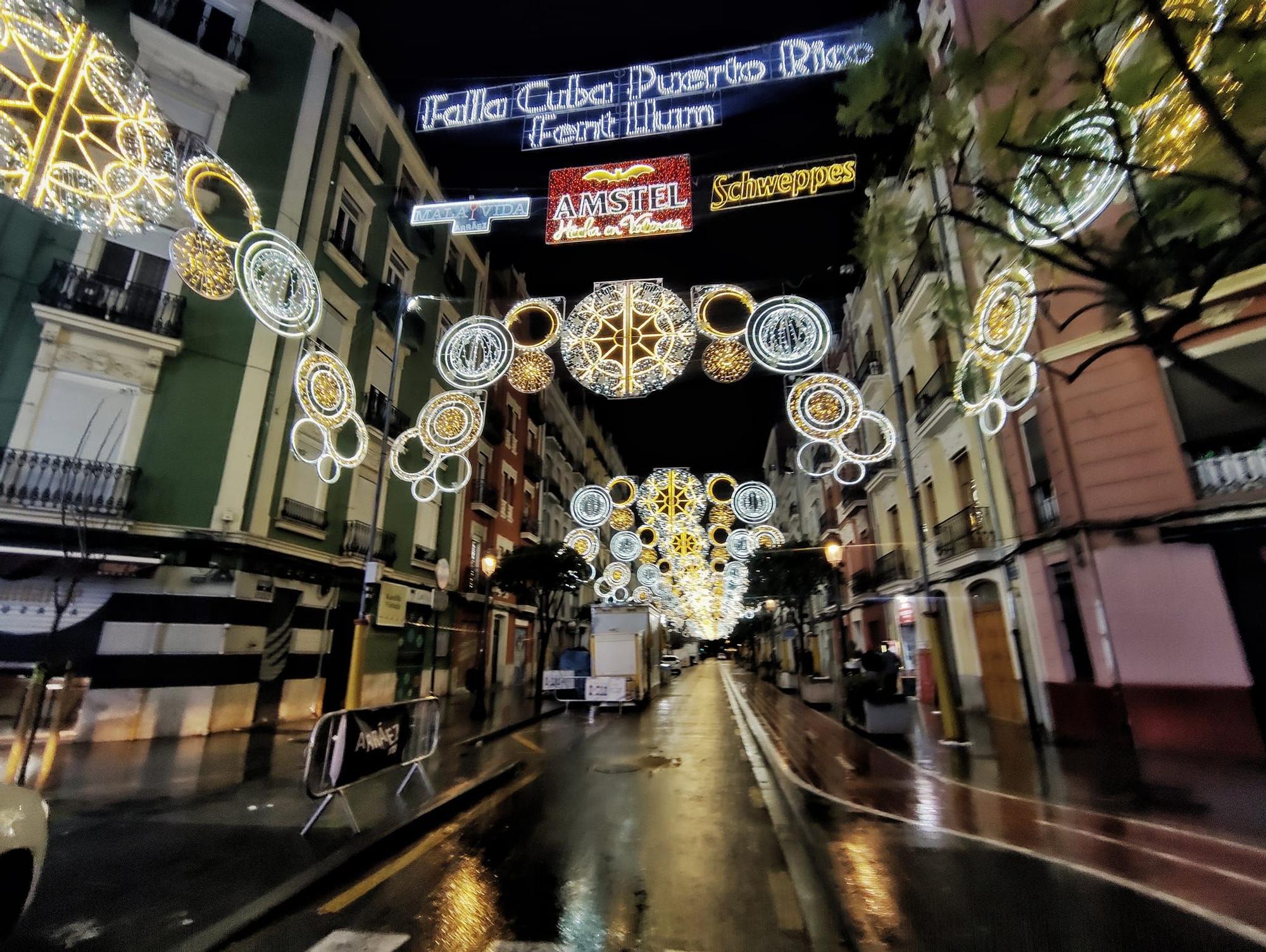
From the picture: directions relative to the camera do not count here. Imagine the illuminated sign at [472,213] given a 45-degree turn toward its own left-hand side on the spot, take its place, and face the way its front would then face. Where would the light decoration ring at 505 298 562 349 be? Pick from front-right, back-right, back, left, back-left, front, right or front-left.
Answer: left

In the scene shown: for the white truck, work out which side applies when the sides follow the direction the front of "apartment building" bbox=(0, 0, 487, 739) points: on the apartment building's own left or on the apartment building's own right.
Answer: on the apartment building's own left

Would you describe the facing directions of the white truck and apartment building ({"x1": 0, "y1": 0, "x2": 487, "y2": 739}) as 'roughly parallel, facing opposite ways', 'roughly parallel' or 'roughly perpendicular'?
roughly perpendicular

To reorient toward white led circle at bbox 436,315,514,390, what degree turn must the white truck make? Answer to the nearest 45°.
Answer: approximately 180°

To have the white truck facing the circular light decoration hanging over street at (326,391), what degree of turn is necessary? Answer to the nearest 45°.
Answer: approximately 180°

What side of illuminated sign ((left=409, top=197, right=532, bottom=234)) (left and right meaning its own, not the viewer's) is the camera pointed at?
front

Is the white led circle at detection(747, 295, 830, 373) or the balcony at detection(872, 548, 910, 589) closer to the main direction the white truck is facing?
the balcony

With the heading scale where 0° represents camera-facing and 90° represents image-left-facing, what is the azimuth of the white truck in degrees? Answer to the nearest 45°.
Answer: approximately 180°

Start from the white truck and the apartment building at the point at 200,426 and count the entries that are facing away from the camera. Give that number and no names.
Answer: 1

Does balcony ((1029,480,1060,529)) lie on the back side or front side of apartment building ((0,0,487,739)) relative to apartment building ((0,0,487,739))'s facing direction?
on the front side

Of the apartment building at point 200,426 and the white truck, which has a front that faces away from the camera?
the white truck

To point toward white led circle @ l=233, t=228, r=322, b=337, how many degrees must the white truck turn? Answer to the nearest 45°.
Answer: approximately 180°

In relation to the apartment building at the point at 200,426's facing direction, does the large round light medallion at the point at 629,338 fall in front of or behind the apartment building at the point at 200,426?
in front

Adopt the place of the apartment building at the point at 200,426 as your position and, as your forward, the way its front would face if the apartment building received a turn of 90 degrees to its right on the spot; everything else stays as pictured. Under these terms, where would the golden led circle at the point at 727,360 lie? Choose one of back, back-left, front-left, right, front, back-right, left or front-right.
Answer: left

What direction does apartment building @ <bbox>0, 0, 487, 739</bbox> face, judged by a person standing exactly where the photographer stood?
facing the viewer and to the right of the viewer

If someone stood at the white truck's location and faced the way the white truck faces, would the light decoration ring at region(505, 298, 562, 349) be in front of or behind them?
behind

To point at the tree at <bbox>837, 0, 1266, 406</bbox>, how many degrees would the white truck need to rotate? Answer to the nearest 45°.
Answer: approximately 180°

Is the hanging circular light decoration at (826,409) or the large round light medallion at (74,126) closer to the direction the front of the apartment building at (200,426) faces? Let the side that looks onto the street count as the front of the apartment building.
the hanging circular light decoration

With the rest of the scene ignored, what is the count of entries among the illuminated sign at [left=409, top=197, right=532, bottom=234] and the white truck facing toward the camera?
1

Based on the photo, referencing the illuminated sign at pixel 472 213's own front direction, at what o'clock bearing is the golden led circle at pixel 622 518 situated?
The golden led circle is roughly at 7 o'clock from the illuminated sign.
